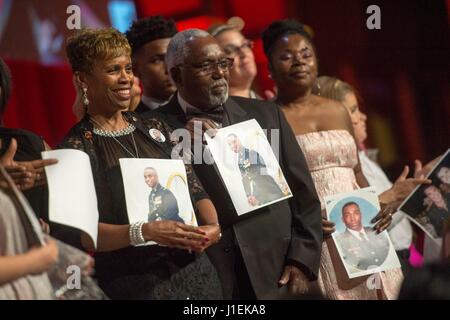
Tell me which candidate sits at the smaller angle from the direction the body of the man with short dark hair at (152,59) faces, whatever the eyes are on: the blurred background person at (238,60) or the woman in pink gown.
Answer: the woman in pink gown

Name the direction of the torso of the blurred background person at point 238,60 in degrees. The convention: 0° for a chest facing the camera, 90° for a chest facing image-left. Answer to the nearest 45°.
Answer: approximately 315°

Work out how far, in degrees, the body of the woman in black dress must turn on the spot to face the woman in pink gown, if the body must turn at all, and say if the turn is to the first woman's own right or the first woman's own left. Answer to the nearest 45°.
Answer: approximately 90° to the first woman's own left

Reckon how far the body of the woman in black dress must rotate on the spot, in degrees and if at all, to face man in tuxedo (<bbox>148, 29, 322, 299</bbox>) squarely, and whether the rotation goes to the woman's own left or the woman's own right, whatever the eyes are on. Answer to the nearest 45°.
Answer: approximately 90° to the woman's own left

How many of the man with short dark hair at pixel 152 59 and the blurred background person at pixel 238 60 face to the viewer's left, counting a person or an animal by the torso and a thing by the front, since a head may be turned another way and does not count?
0

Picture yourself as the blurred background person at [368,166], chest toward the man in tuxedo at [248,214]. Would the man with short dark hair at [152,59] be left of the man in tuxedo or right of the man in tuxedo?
right

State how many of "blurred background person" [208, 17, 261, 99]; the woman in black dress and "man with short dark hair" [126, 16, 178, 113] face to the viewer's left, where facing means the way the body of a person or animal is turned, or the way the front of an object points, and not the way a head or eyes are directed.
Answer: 0

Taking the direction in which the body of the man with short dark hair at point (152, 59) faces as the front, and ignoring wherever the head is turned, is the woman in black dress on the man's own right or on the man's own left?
on the man's own right

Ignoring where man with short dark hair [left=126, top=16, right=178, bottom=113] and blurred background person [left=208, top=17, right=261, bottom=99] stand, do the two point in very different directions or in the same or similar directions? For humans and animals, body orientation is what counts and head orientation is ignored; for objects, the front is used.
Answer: same or similar directions

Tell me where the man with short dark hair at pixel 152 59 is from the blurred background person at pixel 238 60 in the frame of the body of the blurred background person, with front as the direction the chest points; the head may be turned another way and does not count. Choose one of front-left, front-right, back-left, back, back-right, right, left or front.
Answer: right

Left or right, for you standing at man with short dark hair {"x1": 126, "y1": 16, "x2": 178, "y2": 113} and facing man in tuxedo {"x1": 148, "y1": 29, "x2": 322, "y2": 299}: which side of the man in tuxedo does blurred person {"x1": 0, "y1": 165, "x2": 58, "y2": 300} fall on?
right

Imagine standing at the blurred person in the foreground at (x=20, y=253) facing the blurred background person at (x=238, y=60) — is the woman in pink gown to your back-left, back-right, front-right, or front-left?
front-right

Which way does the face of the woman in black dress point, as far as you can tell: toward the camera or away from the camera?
toward the camera

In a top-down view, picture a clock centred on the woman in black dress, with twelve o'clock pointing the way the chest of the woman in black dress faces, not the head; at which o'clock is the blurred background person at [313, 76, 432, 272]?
The blurred background person is roughly at 9 o'clock from the woman in black dress.
